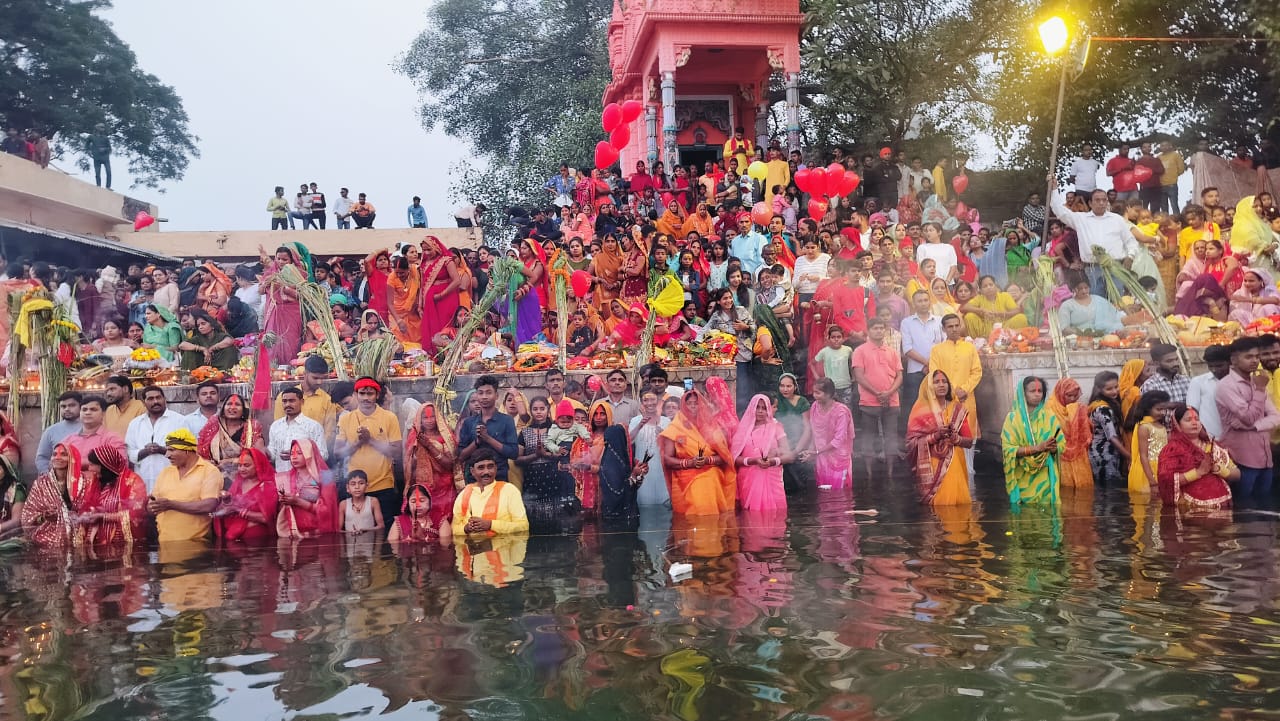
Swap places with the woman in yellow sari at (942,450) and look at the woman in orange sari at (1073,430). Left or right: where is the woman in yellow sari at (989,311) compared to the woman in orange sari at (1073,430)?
left

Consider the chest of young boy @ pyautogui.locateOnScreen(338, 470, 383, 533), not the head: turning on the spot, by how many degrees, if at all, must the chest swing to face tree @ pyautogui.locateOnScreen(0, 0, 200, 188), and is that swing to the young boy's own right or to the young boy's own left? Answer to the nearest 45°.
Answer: approximately 180°

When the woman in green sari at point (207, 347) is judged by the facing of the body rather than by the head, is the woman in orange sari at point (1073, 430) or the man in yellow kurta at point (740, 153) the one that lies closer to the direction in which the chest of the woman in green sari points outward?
the woman in orange sari

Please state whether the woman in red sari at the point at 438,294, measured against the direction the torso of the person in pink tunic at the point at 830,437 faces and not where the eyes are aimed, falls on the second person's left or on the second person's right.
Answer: on the second person's right

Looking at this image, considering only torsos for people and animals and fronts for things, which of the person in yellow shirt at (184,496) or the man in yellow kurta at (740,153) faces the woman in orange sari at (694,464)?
the man in yellow kurta at (740,153)

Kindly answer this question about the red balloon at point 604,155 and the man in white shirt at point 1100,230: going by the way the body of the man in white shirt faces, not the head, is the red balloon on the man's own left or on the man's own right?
on the man's own right

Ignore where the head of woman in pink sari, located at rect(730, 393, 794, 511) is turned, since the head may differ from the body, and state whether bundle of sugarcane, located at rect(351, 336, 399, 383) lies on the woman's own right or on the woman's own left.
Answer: on the woman's own right

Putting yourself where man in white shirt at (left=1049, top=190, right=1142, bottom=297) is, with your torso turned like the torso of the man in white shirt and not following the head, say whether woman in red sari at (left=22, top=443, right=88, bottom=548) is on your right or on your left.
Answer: on your right
